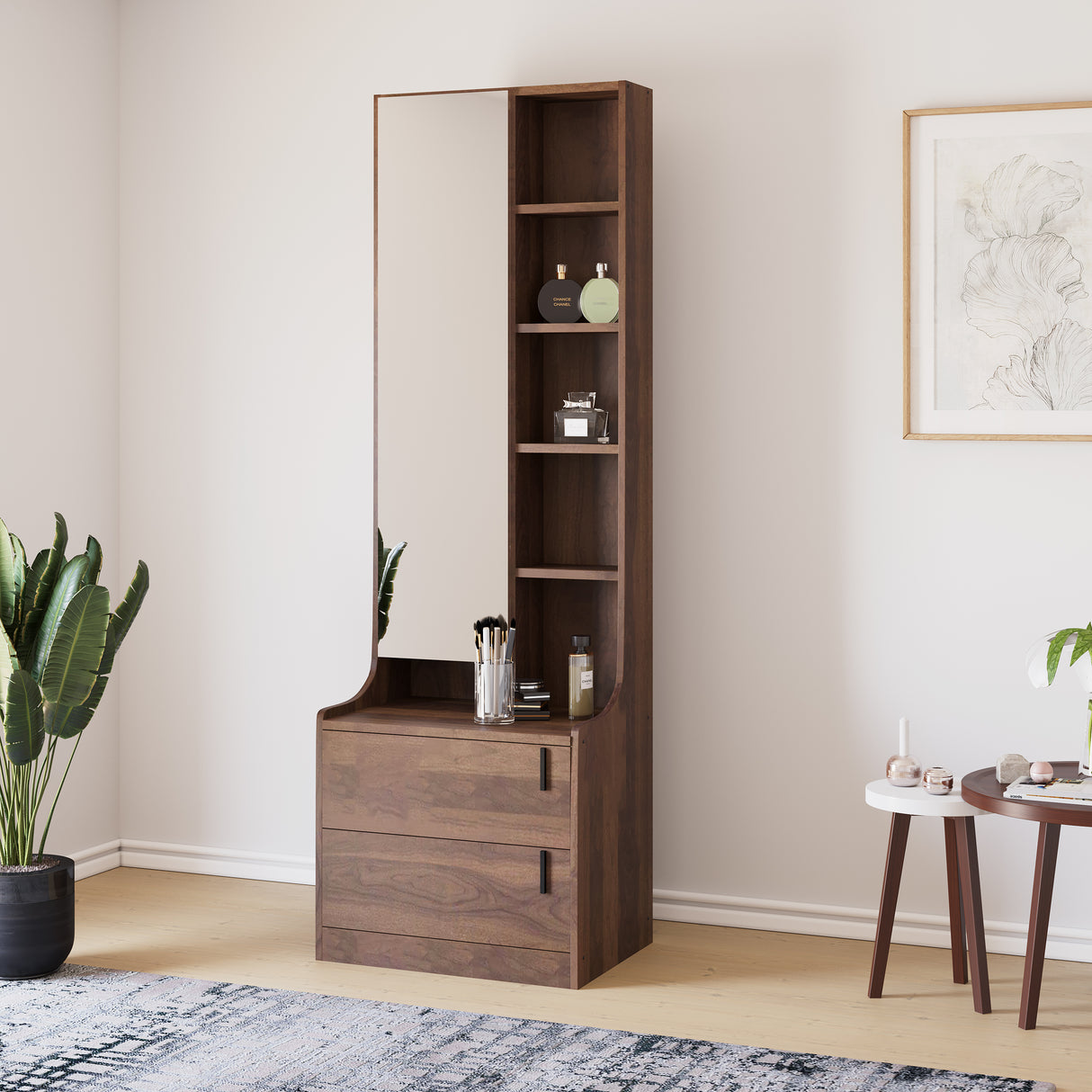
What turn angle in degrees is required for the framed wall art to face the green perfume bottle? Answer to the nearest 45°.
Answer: approximately 90° to its right

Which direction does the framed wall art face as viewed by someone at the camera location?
facing the viewer

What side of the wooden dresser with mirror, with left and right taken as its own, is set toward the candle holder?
left

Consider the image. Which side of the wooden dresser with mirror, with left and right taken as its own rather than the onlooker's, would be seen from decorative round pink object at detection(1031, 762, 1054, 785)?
left

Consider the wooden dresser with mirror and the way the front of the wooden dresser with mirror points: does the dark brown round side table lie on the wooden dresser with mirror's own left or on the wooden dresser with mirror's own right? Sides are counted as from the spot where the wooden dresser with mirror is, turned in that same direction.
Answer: on the wooden dresser with mirror's own left

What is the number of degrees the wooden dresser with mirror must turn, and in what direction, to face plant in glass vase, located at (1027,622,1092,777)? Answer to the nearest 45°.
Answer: approximately 90° to its left

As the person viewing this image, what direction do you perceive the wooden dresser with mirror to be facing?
facing the viewer and to the left of the viewer

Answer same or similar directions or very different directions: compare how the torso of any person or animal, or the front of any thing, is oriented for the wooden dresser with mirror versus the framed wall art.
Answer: same or similar directions

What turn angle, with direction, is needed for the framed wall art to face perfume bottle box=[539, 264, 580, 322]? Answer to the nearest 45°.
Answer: approximately 90° to its right

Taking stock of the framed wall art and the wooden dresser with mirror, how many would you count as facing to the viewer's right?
0
